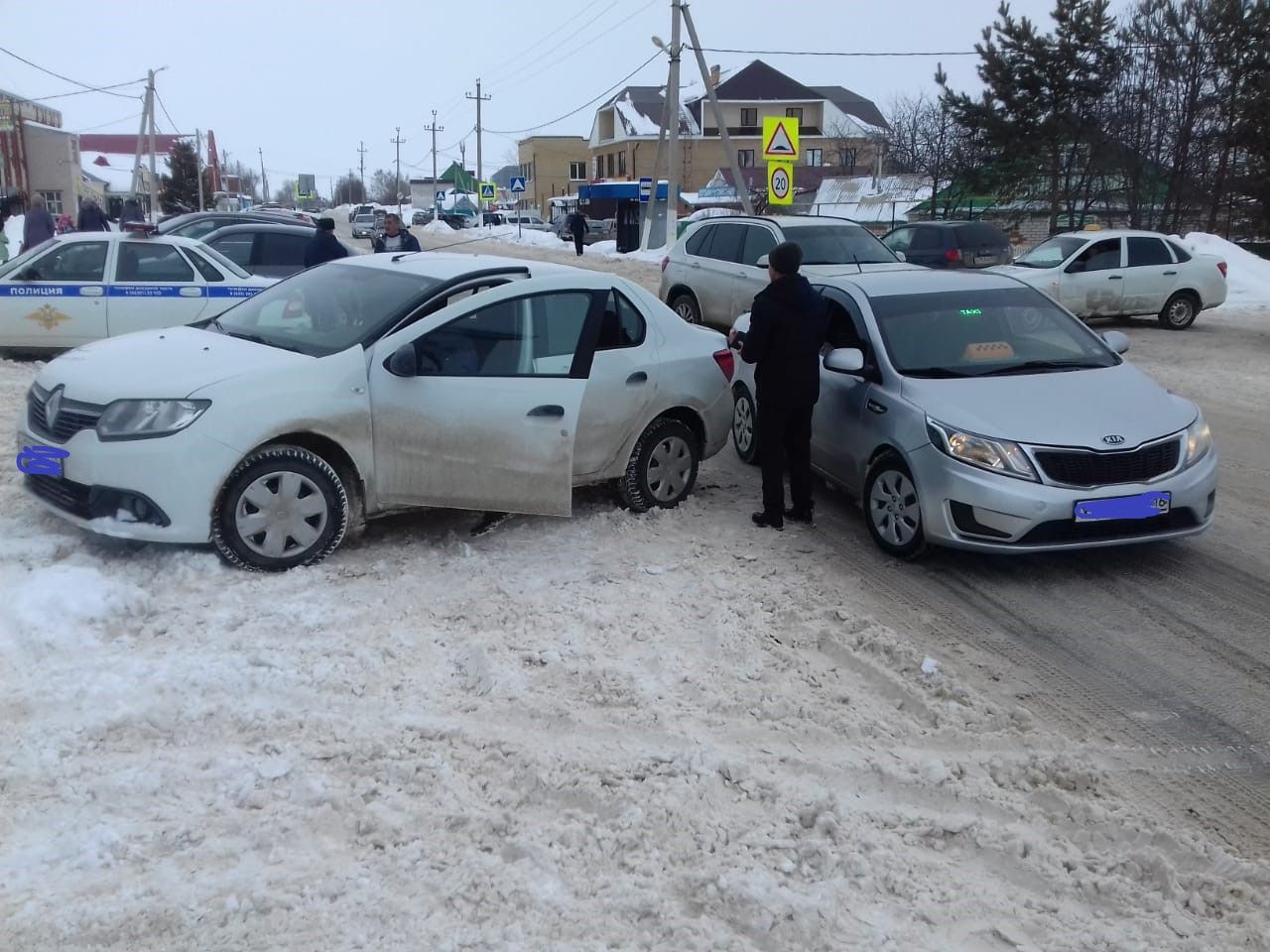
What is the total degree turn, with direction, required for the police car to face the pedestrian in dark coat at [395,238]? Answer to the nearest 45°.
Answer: approximately 180°

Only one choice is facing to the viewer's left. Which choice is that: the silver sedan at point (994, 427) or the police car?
the police car

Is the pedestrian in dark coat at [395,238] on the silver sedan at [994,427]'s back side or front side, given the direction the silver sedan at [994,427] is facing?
on the back side

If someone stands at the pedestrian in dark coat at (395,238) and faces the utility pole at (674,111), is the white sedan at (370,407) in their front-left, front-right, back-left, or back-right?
back-right

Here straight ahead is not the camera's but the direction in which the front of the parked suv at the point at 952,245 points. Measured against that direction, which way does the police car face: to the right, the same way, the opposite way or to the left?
to the left

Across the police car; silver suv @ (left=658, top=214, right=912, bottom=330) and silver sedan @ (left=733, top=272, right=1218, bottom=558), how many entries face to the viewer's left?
1

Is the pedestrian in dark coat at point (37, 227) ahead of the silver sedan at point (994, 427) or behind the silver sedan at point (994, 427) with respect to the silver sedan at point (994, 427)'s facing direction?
behind

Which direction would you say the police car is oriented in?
to the viewer's left
